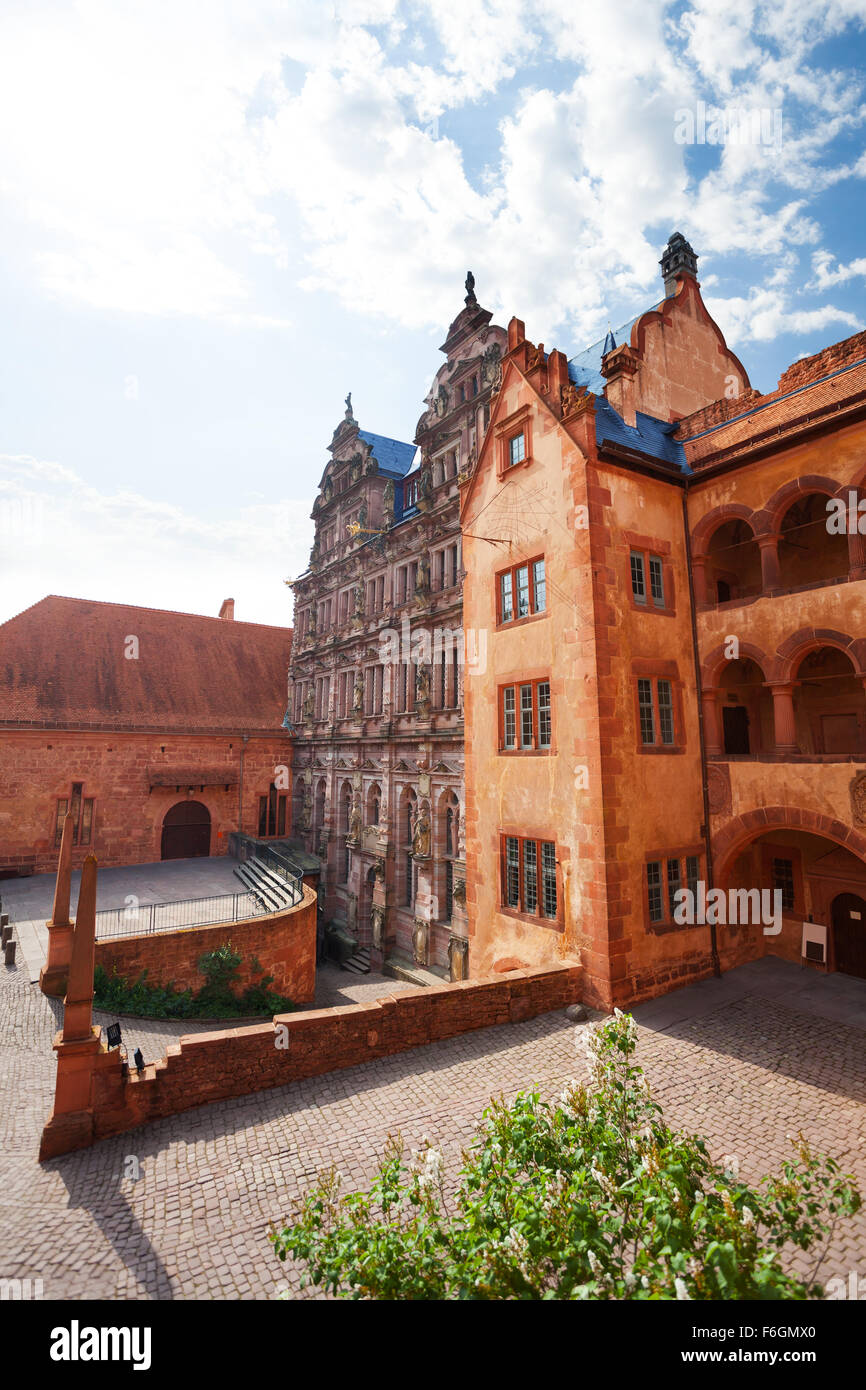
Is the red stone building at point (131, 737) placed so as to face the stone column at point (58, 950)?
yes

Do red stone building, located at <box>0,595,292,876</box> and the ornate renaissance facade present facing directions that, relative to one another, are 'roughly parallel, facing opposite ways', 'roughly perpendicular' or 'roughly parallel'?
roughly perpendicular

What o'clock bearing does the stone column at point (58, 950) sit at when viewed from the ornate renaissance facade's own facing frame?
The stone column is roughly at 12 o'clock from the ornate renaissance facade.

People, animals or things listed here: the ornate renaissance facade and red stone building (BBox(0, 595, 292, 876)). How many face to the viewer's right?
0

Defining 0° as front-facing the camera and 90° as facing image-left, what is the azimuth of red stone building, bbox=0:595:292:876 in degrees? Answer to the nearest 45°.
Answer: approximately 0°

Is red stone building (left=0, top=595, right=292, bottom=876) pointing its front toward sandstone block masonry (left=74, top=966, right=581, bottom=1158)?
yes

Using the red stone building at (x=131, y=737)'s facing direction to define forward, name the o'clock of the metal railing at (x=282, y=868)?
The metal railing is roughly at 11 o'clock from the red stone building.

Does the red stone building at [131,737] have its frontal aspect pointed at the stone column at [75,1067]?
yes

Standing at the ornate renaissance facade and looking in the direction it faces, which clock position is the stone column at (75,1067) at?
The stone column is roughly at 11 o'clock from the ornate renaissance facade.

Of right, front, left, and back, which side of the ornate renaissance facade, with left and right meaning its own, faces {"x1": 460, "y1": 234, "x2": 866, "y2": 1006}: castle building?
left

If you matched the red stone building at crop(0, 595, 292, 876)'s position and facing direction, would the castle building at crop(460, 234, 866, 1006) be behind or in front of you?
in front
